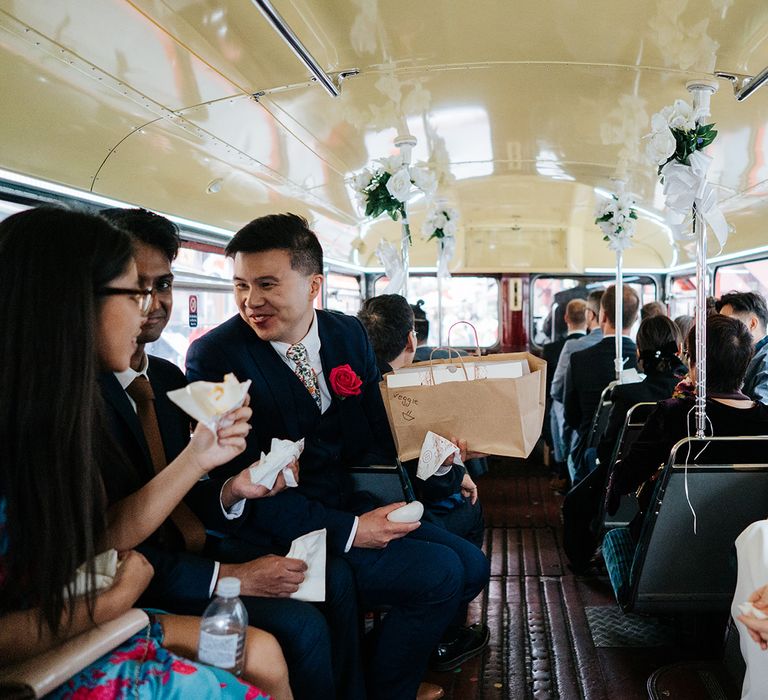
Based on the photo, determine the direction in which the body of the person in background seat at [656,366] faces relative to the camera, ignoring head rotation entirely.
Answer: away from the camera

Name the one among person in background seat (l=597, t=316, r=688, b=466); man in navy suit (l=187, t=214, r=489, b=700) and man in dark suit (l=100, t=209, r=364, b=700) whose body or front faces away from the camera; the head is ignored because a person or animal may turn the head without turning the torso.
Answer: the person in background seat

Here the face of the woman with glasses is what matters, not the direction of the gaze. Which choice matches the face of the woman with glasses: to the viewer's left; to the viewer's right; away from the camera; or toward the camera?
to the viewer's right

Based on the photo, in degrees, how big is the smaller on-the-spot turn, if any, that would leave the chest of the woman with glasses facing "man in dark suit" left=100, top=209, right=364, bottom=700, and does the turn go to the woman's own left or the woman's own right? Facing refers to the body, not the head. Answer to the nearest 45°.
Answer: approximately 45° to the woman's own left

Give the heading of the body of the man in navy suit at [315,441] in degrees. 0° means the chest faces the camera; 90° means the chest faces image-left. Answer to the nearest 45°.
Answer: approximately 315°

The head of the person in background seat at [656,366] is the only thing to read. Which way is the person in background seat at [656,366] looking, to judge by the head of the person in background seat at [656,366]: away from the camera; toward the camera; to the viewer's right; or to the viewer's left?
away from the camera

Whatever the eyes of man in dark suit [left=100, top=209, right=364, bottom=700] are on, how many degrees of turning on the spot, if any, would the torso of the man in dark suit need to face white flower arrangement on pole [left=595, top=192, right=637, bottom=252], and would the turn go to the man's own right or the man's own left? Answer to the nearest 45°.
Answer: approximately 90° to the man's own left

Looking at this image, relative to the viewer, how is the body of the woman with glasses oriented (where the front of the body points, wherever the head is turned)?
to the viewer's right

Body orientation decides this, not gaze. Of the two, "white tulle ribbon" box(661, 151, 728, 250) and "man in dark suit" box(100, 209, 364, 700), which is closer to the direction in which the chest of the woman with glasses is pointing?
the white tulle ribbon

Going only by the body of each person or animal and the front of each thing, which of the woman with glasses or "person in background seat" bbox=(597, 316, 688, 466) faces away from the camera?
the person in background seat
